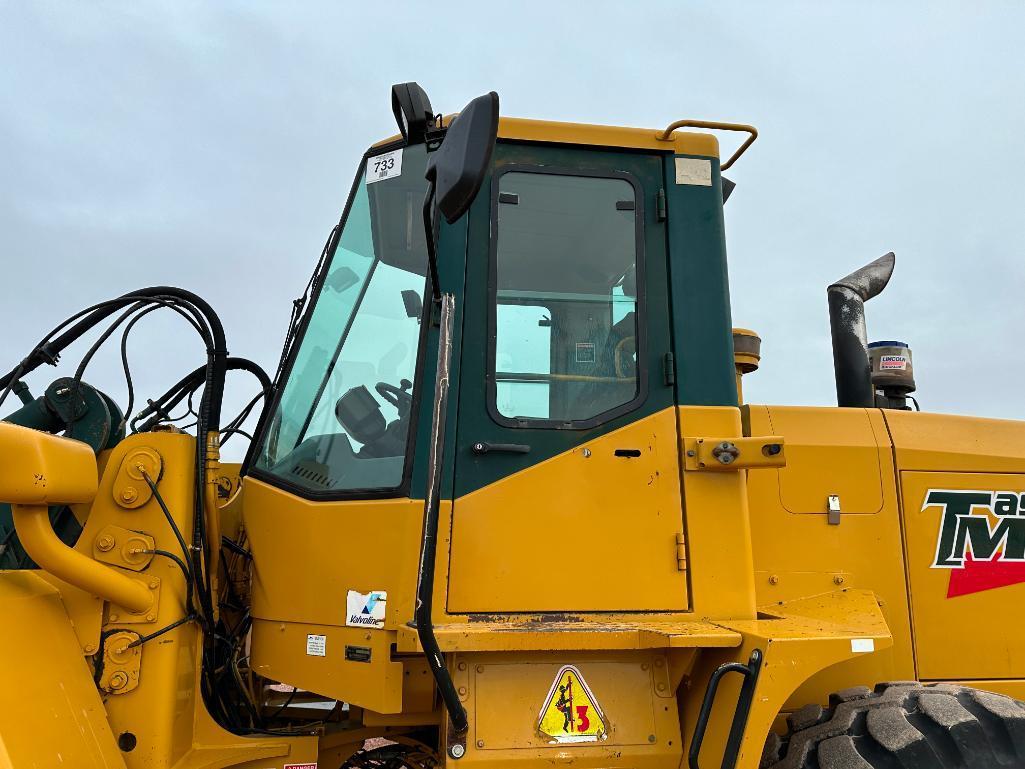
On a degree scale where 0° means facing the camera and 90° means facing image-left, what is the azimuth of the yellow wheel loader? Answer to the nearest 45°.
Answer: approximately 90°
